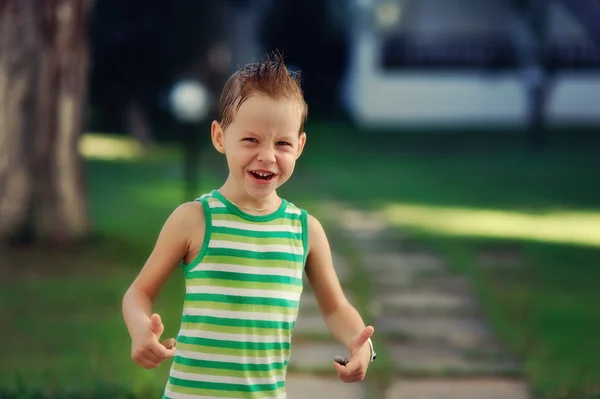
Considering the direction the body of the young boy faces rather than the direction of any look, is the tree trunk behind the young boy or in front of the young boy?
behind

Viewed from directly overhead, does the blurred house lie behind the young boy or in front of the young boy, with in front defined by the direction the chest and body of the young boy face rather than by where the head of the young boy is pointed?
behind

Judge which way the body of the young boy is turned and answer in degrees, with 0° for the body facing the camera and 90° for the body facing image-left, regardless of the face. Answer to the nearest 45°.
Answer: approximately 0°
